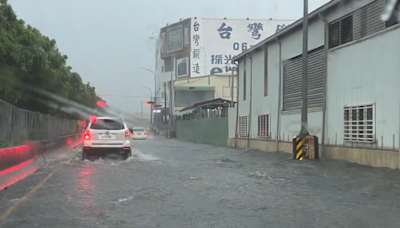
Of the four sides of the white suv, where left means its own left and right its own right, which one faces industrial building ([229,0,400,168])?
right

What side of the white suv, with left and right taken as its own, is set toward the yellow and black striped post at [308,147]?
right

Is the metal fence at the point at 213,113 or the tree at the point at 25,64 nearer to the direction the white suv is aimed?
the metal fence

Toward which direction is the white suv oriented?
away from the camera
